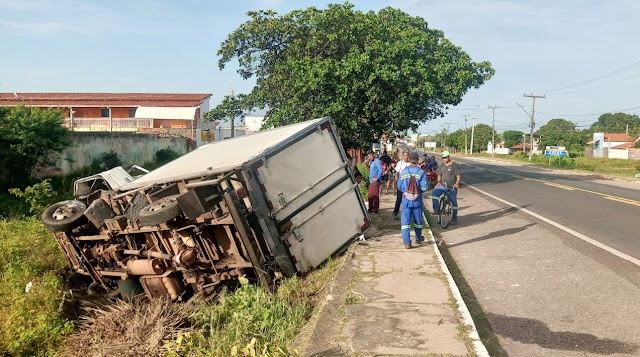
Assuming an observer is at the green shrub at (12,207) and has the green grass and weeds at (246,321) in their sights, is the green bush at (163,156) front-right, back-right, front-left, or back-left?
back-left

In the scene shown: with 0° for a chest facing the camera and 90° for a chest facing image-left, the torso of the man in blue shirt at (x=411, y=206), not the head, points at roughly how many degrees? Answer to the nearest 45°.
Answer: approximately 180°

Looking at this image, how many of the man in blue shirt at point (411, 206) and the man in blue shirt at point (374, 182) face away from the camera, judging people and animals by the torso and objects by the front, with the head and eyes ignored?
1

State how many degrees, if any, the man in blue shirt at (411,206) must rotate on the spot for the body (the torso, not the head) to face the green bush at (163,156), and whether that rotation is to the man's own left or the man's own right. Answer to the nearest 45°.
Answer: approximately 45° to the man's own left

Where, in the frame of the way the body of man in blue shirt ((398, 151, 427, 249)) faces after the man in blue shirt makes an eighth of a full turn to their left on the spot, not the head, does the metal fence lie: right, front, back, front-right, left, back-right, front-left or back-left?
front

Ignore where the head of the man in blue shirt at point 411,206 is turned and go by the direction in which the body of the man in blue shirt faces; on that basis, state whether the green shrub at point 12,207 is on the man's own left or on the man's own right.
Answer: on the man's own left

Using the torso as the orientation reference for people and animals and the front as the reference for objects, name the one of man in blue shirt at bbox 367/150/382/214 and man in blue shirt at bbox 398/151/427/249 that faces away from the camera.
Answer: man in blue shirt at bbox 398/151/427/249

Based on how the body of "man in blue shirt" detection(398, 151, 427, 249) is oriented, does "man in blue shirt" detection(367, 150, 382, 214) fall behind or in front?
in front

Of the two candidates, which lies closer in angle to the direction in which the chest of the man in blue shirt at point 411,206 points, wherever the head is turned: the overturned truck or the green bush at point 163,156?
the green bush
